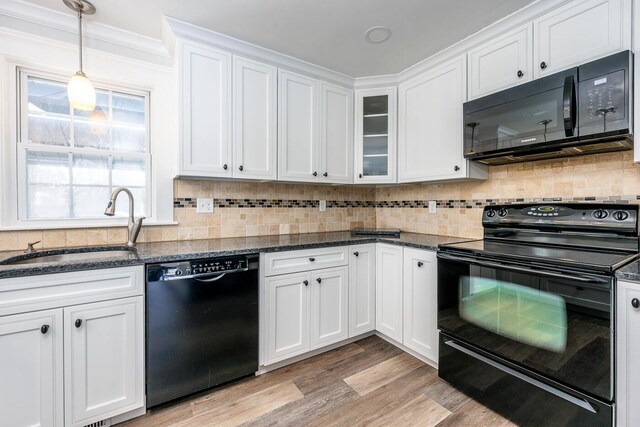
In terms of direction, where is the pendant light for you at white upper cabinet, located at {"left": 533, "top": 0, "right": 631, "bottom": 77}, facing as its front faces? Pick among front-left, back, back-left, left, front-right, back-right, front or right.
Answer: front

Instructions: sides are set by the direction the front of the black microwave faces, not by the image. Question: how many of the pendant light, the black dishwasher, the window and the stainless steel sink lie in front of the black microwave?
4

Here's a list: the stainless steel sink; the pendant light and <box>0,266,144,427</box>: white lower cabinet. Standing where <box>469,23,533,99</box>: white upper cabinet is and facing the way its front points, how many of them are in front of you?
3

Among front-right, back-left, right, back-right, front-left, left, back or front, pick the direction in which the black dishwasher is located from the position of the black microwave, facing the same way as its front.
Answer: front

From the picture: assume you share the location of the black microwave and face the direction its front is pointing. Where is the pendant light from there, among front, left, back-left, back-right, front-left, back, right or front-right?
front

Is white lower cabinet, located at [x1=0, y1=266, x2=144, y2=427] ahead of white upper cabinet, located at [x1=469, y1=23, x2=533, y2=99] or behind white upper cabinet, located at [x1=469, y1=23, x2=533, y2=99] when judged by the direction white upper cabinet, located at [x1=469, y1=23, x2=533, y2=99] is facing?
ahead

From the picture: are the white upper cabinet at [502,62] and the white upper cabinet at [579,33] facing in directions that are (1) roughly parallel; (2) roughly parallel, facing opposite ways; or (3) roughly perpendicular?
roughly parallel

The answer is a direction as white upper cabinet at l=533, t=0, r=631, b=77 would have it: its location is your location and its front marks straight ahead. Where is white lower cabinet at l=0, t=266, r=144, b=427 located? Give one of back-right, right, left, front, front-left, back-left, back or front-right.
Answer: front

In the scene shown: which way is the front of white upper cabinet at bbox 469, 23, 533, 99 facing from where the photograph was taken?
facing the viewer and to the left of the viewer

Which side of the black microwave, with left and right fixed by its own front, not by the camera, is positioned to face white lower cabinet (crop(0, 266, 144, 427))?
front

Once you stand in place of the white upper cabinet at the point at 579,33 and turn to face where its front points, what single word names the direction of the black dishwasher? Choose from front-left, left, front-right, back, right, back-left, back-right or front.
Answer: front

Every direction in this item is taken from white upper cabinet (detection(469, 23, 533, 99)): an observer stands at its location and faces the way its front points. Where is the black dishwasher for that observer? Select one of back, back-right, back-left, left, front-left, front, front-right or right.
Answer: front

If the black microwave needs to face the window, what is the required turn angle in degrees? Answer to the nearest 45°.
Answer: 0° — it already faces it

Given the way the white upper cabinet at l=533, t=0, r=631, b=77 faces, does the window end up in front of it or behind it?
in front
